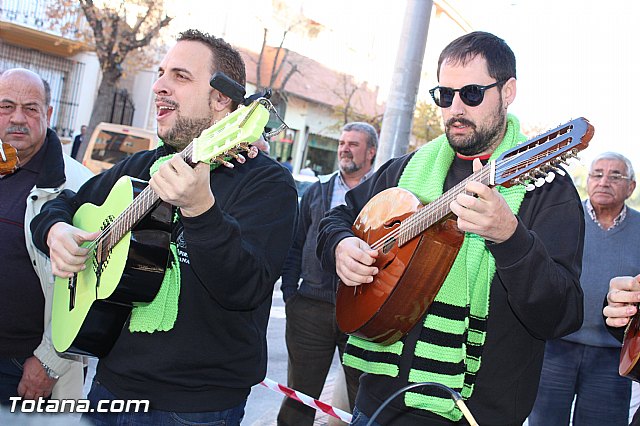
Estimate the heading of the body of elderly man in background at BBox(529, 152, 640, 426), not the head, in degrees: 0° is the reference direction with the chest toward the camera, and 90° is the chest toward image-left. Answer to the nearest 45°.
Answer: approximately 0°

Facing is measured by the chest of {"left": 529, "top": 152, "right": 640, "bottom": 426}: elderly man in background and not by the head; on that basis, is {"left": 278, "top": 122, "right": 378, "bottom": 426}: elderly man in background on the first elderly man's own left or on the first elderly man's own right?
on the first elderly man's own right

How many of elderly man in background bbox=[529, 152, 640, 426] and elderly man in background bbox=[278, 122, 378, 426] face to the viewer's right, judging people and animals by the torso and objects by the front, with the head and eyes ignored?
0

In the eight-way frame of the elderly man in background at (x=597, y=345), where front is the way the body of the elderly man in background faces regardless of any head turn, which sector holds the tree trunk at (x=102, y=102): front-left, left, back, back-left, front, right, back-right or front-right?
back-right

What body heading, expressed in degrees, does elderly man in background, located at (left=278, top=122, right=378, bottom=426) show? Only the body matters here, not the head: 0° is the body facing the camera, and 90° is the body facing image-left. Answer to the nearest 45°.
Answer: approximately 45°

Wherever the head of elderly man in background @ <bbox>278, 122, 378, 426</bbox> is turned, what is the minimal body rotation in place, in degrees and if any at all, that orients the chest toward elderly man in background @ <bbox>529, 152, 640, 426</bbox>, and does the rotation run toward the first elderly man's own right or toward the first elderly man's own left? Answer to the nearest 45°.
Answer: approximately 135° to the first elderly man's own left

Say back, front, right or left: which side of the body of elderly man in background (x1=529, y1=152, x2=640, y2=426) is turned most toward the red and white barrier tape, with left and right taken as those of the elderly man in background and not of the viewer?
right

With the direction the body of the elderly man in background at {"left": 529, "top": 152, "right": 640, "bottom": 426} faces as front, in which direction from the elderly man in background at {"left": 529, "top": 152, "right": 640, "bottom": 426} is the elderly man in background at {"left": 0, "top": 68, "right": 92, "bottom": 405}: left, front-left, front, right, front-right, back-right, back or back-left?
front-right
